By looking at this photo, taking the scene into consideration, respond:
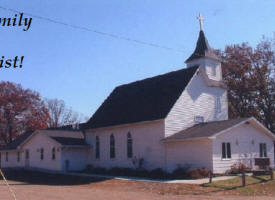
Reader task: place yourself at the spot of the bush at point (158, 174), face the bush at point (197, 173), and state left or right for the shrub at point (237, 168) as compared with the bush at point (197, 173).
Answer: left

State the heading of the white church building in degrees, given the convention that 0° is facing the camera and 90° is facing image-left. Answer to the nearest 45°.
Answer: approximately 315°

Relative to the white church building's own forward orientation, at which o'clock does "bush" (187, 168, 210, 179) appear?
The bush is roughly at 1 o'clock from the white church building.
